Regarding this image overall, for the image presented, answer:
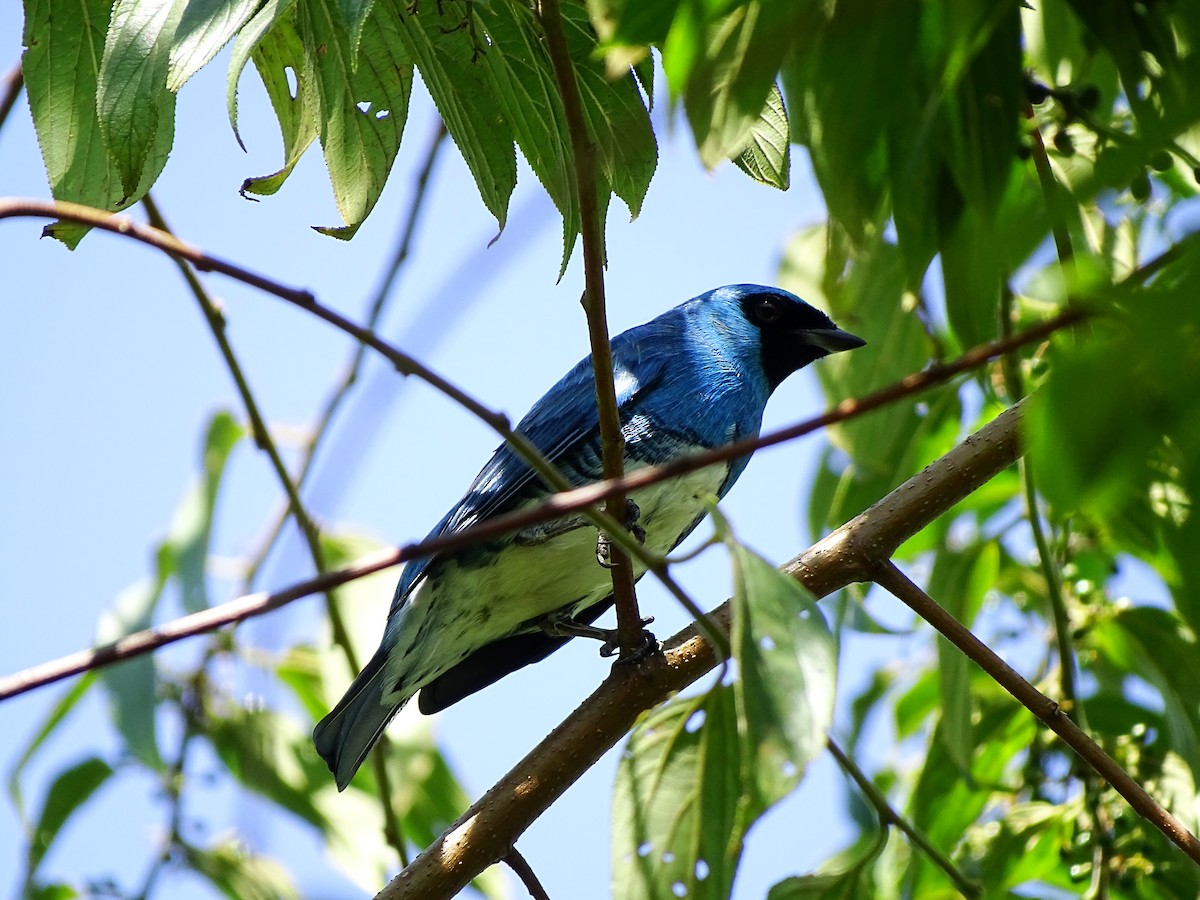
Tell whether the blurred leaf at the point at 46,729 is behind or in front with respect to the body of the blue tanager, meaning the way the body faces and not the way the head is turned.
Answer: behind

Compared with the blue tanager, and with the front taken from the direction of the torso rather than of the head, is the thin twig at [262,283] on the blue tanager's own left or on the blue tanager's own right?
on the blue tanager's own right

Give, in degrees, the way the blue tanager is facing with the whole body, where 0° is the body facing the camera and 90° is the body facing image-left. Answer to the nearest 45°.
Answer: approximately 270°

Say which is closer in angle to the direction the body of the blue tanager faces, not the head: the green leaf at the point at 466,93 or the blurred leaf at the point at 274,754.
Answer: the green leaf

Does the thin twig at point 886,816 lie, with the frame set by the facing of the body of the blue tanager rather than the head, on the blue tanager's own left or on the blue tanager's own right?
on the blue tanager's own right

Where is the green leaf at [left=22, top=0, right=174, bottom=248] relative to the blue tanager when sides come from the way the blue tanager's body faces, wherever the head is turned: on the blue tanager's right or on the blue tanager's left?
on the blue tanager's right
